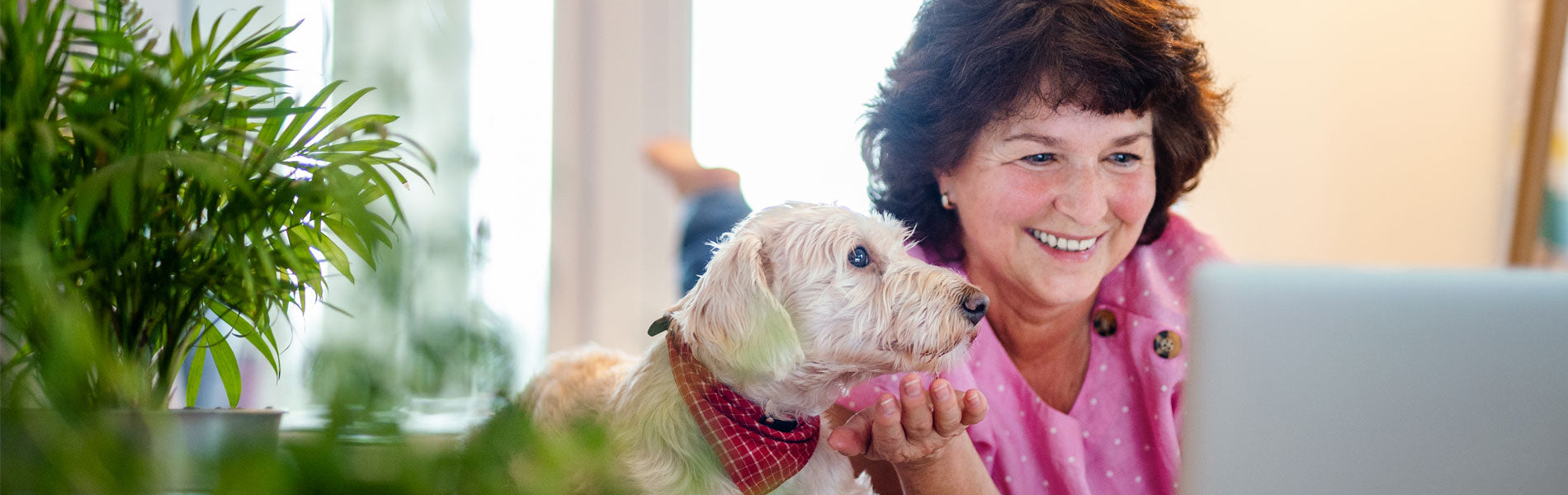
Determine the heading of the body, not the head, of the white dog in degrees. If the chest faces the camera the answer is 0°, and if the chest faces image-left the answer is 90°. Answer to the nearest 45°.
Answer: approximately 315°

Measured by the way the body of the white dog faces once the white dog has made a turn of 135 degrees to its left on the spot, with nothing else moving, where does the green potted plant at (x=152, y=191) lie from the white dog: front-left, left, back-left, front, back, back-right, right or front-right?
left

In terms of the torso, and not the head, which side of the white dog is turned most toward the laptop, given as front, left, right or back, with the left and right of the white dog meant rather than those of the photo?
front

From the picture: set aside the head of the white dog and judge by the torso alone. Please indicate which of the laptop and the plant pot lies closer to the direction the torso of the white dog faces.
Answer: the laptop
